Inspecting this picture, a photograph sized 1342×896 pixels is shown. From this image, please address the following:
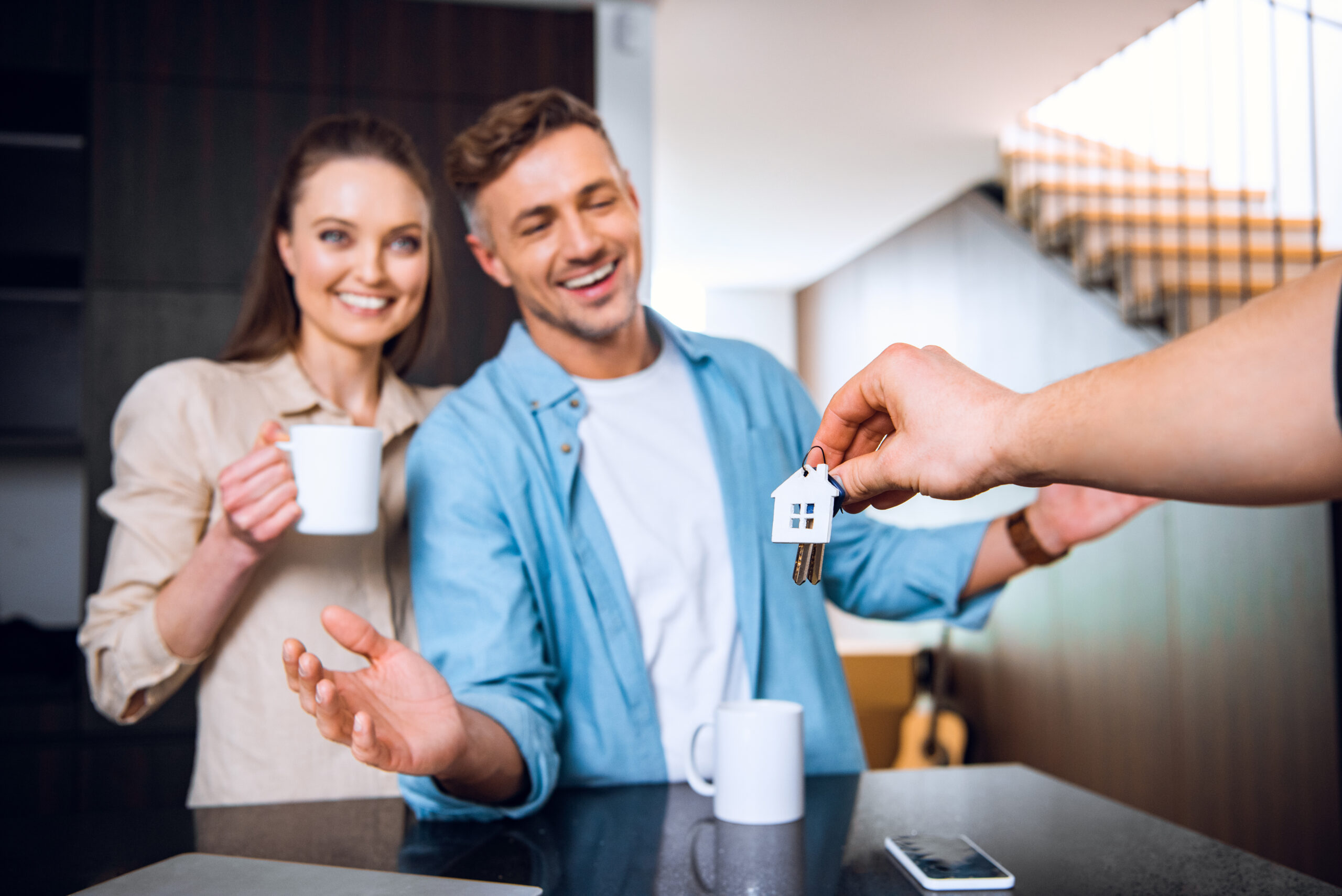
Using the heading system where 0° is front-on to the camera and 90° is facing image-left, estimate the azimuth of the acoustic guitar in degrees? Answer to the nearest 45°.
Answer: approximately 0°

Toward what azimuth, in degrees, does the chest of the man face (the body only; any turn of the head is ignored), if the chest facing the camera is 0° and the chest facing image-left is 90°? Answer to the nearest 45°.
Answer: approximately 0°

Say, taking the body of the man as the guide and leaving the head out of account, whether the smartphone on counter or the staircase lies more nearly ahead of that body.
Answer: the smartphone on counter

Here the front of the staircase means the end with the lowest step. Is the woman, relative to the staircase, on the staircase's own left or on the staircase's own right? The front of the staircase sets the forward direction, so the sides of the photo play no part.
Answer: on the staircase's own right

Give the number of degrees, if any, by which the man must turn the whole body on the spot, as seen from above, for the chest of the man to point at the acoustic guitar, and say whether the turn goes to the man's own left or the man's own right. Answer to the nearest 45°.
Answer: approximately 180°
